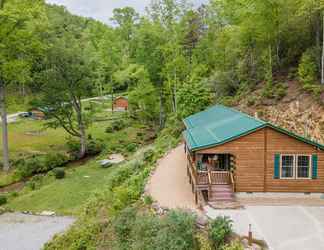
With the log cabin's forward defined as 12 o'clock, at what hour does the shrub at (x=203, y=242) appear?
The shrub is roughly at 1 o'clock from the log cabin.

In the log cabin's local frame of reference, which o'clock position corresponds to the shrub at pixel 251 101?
The shrub is roughly at 6 o'clock from the log cabin.

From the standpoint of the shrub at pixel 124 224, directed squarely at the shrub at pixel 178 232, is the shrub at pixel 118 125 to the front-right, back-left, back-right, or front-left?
back-left

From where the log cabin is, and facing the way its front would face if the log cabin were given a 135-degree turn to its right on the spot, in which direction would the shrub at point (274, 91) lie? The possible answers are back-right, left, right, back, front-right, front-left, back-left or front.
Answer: front-right

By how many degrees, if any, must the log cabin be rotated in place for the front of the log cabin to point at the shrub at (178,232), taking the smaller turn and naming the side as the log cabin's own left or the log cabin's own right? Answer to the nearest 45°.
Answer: approximately 45° to the log cabin's own right

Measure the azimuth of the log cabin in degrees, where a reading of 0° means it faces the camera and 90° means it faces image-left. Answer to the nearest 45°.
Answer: approximately 0°

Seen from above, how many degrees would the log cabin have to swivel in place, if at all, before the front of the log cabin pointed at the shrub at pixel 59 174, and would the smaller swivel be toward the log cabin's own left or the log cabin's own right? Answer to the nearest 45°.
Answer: approximately 45° to the log cabin's own right

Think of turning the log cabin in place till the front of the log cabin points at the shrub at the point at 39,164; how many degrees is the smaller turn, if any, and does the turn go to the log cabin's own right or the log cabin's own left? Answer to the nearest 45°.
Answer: approximately 45° to the log cabin's own right
